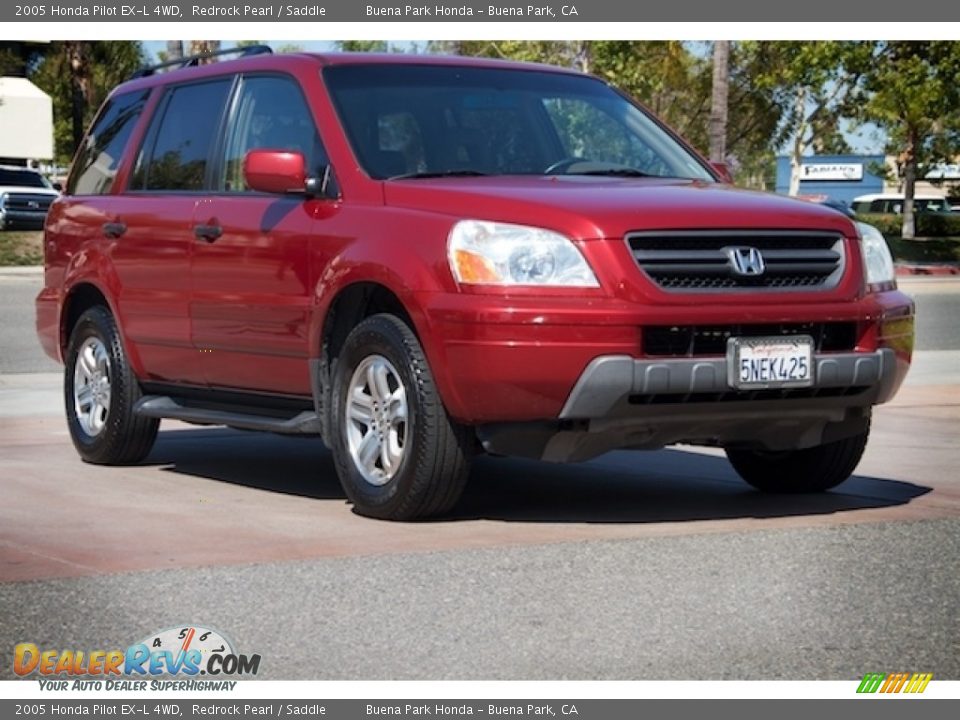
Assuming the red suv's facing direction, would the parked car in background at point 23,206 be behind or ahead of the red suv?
behind

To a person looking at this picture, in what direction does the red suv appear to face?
facing the viewer and to the right of the viewer

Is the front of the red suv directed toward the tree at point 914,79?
no

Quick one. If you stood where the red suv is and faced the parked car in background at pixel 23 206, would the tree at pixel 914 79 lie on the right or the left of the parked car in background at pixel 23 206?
right
